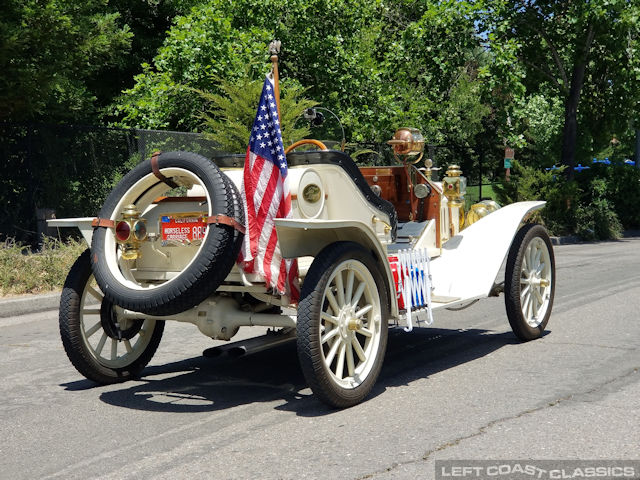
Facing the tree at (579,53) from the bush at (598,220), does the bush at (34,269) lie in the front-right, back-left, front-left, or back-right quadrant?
back-left

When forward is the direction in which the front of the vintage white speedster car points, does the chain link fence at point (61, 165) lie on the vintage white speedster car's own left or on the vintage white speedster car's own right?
on the vintage white speedster car's own left

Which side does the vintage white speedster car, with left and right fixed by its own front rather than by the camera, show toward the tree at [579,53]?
front

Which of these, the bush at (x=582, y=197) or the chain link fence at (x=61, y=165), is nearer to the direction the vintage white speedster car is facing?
the bush

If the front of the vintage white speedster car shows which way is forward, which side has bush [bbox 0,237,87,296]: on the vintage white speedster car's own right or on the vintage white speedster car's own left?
on the vintage white speedster car's own left

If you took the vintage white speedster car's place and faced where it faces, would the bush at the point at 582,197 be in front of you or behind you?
in front

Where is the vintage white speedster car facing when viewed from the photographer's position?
facing away from the viewer and to the right of the viewer

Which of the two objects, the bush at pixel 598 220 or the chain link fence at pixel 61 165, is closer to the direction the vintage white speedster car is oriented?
the bush

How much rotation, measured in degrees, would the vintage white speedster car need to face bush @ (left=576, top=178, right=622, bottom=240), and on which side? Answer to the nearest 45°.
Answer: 0° — it already faces it

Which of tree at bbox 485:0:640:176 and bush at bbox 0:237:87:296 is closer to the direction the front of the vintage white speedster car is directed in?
the tree
